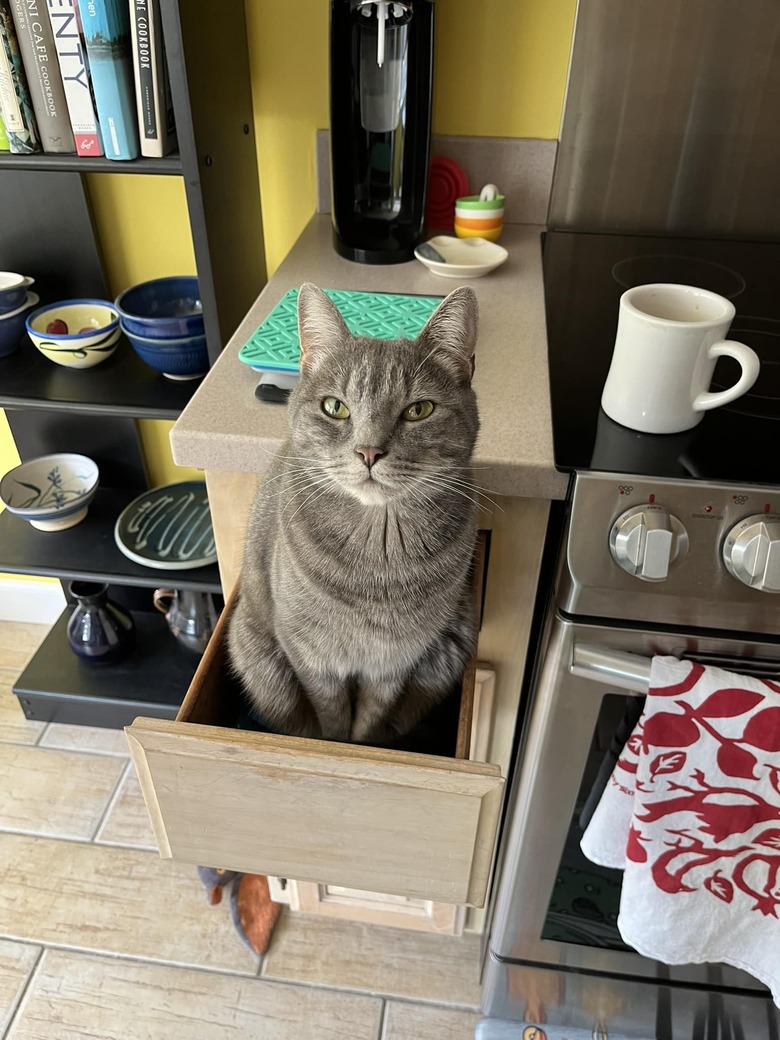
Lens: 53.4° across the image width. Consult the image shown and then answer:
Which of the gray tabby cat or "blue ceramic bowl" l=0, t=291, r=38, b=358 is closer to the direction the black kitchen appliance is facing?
the gray tabby cat

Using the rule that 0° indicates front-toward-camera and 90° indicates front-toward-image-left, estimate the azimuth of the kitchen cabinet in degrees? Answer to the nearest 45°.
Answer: approximately 0°

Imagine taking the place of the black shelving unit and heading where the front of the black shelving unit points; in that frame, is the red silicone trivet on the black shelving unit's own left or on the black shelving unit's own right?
on the black shelving unit's own left

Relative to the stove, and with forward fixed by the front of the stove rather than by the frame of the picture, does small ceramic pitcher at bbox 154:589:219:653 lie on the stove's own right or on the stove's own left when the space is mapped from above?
on the stove's own right

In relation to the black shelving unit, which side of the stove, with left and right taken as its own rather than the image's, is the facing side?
right

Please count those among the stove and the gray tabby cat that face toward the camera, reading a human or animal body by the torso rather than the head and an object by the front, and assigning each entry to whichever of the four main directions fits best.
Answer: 2
